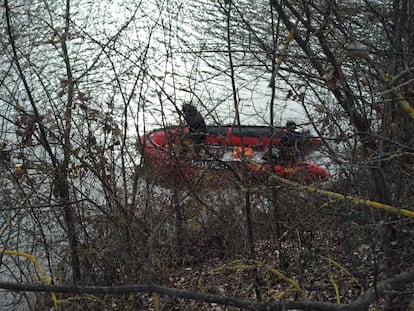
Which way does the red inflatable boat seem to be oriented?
to the viewer's left
